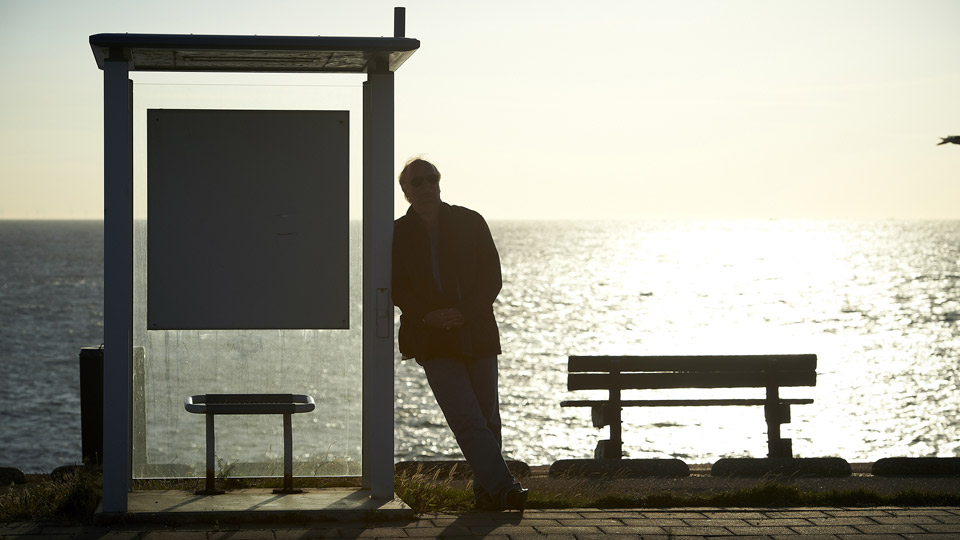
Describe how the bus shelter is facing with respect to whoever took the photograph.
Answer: facing the viewer

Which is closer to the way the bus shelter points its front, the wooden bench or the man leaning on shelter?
the man leaning on shelter

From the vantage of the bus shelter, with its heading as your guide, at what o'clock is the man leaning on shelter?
The man leaning on shelter is roughly at 10 o'clock from the bus shelter.

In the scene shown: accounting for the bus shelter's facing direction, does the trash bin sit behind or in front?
behind

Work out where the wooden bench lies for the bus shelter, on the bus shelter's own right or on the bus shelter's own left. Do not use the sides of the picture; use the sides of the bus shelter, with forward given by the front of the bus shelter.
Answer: on the bus shelter's own left

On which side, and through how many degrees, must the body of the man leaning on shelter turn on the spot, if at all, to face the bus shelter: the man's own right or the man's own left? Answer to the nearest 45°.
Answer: approximately 90° to the man's own right

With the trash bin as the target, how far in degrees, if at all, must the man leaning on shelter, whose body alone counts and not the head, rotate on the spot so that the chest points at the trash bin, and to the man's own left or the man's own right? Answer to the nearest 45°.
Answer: approximately 135° to the man's own right

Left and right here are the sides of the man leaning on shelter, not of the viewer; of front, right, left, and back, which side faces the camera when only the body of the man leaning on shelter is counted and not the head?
front

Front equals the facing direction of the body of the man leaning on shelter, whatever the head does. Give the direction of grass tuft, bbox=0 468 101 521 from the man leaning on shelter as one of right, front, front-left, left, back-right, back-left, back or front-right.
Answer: right

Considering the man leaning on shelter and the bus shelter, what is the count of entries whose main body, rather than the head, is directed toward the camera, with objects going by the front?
2

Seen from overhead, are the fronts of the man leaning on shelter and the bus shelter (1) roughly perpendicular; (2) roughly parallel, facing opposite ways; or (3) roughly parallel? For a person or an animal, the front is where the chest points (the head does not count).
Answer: roughly parallel
